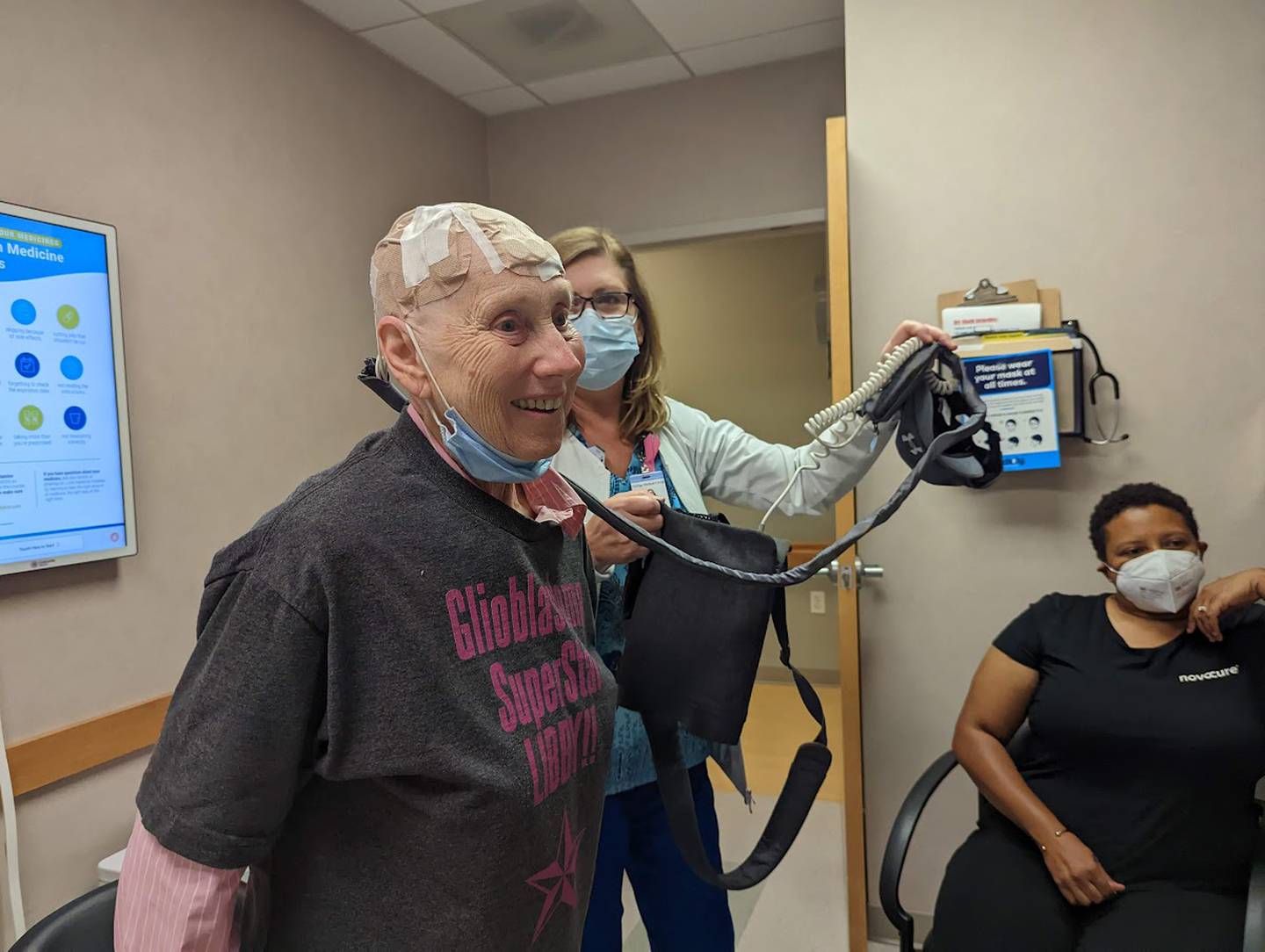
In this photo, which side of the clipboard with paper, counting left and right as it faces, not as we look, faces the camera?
front

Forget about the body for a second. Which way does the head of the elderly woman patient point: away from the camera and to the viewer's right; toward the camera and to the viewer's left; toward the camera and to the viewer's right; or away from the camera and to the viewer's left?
toward the camera and to the viewer's right

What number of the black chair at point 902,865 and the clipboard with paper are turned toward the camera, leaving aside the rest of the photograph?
2

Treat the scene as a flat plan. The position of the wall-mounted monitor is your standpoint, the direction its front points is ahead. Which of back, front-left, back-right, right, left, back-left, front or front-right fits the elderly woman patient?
front-right

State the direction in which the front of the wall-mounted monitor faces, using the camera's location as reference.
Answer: facing the viewer and to the right of the viewer

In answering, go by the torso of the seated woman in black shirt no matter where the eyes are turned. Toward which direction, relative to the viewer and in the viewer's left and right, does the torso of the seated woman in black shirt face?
facing the viewer

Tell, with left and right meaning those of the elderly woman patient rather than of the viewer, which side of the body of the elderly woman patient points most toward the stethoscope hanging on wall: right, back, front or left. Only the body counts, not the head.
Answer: left

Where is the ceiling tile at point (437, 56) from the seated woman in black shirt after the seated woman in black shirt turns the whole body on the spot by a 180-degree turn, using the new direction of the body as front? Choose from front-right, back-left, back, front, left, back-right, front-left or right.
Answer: left

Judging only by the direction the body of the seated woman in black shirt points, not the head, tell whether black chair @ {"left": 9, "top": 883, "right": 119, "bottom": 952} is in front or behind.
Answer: in front

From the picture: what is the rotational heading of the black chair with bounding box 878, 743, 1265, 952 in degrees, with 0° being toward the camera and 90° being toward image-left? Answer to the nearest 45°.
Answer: approximately 0°

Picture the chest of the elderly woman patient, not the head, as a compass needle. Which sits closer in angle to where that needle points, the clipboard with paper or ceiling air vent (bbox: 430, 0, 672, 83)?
the clipboard with paper
